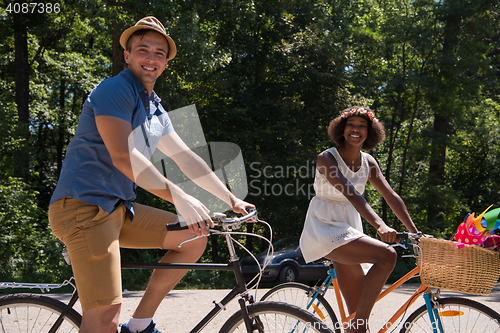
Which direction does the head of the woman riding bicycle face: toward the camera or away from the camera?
toward the camera

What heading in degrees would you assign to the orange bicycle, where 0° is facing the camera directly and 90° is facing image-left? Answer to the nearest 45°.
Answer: approximately 270°

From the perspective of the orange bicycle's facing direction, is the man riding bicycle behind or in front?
behind

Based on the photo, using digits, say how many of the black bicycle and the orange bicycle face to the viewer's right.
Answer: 2

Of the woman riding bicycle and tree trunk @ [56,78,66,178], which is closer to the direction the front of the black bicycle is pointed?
the woman riding bicycle

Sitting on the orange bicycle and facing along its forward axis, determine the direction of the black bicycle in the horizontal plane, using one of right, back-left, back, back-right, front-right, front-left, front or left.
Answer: back-right

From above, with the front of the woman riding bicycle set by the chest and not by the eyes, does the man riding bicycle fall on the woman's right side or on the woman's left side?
on the woman's right side

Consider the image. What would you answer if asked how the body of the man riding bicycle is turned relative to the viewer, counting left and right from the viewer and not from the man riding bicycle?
facing the viewer and to the right of the viewer

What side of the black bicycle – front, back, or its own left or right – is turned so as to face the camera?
right

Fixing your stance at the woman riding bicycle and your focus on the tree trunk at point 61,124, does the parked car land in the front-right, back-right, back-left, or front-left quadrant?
front-right

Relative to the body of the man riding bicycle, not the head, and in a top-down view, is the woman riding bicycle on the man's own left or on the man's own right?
on the man's own left

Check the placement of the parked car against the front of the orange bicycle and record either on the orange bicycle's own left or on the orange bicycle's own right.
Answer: on the orange bicycle's own left

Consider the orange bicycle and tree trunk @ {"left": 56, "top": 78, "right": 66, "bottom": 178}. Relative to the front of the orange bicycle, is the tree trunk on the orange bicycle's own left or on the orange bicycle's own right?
on the orange bicycle's own left
